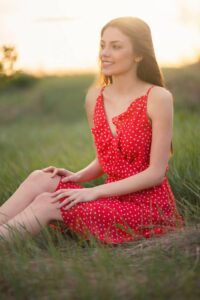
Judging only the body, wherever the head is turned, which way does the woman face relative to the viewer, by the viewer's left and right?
facing the viewer and to the left of the viewer
